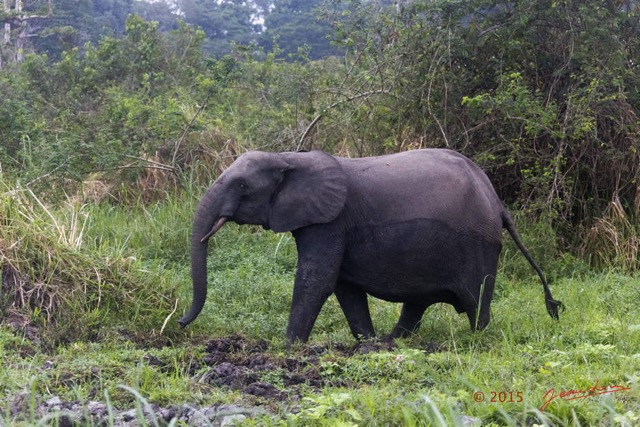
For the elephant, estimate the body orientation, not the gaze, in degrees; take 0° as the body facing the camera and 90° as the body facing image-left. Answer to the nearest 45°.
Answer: approximately 90°

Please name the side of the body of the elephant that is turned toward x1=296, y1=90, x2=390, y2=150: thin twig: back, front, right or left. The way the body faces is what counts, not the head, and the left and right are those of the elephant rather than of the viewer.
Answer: right
